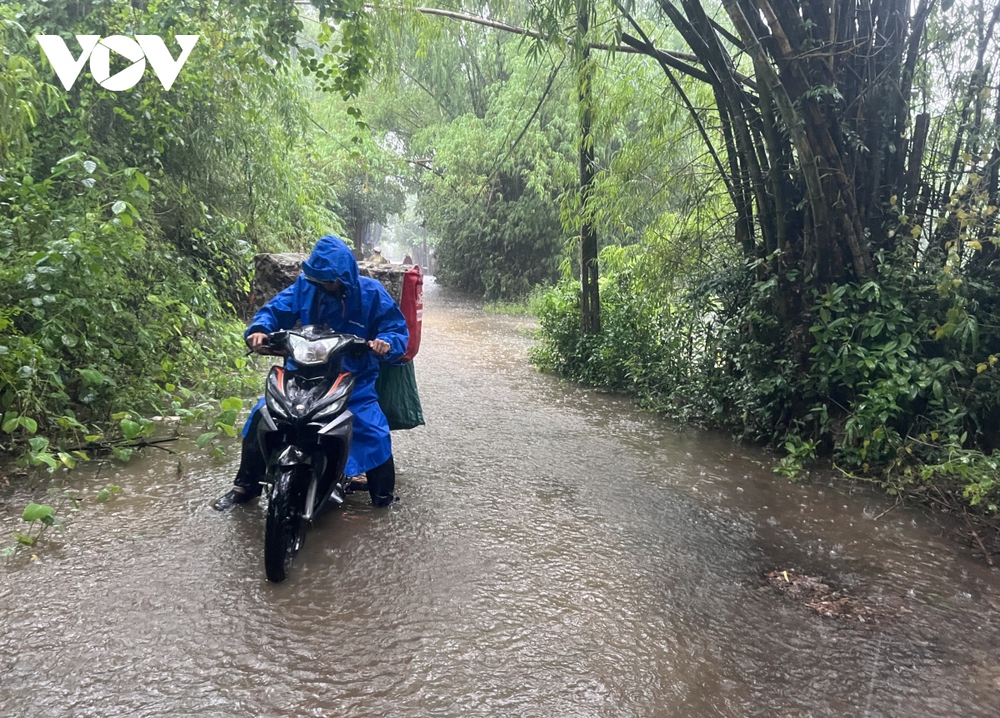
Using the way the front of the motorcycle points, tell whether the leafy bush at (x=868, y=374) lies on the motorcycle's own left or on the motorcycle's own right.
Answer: on the motorcycle's own left

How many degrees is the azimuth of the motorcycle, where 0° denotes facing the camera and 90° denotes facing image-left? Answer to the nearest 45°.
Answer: approximately 0°

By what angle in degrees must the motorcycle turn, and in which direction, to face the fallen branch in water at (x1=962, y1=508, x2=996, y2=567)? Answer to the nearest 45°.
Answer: approximately 90° to its left
